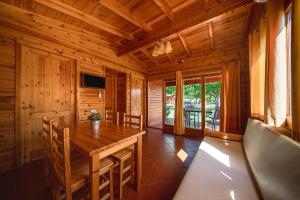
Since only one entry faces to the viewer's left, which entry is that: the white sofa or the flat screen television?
the white sofa

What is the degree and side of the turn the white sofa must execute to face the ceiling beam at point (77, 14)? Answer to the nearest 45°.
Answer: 0° — it already faces it

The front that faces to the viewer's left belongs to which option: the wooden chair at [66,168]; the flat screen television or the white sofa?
the white sofa

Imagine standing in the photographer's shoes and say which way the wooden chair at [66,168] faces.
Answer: facing away from the viewer and to the right of the viewer

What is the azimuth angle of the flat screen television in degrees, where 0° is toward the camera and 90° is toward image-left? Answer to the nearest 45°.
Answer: approximately 315°

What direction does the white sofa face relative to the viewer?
to the viewer's left

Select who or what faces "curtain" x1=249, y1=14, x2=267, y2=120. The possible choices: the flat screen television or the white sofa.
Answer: the flat screen television

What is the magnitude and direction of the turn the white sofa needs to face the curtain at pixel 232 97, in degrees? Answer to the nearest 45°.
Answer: approximately 90° to its right
